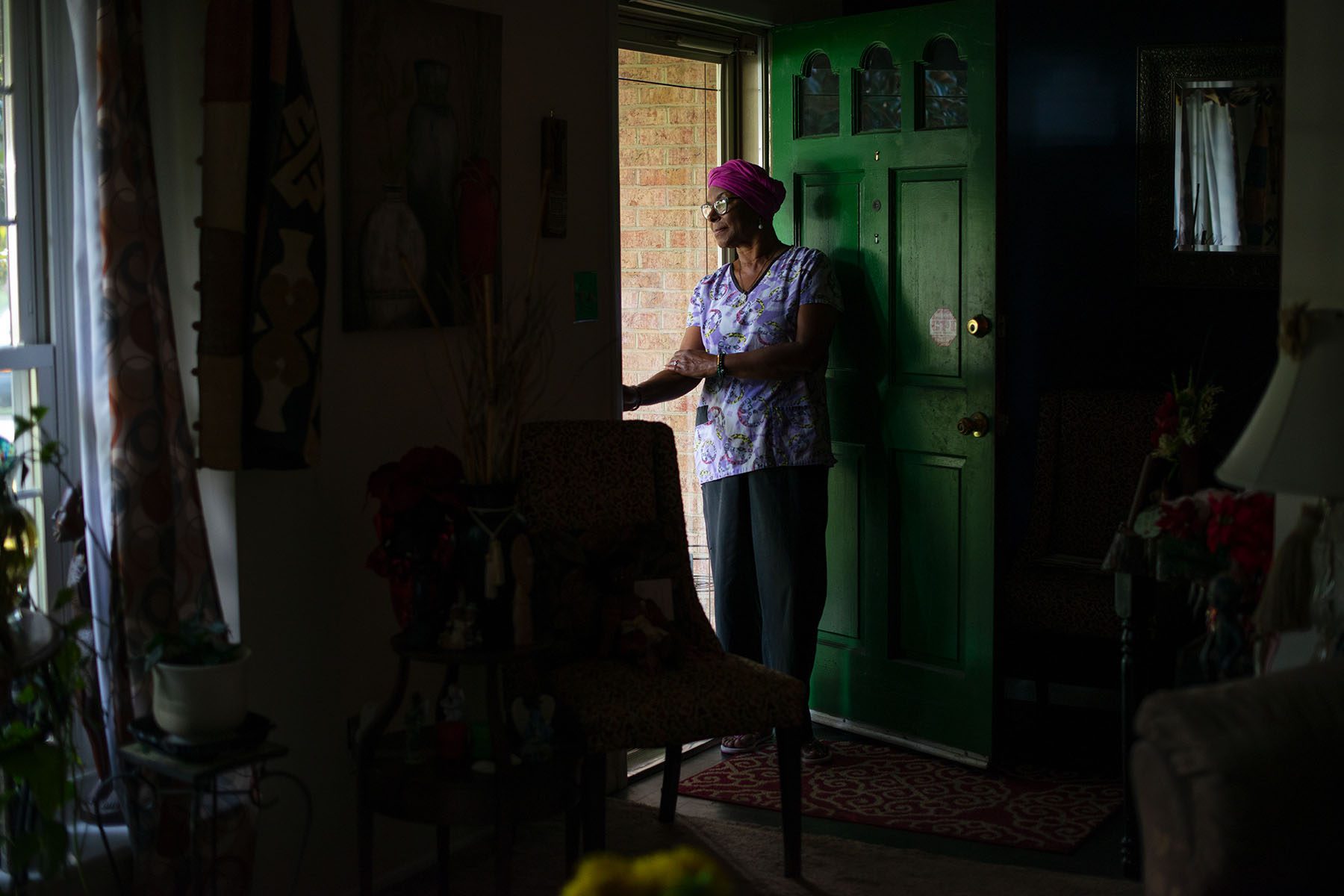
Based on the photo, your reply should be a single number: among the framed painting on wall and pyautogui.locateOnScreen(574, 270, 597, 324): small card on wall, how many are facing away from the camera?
0

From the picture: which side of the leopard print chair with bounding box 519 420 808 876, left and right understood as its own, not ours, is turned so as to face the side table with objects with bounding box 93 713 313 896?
right

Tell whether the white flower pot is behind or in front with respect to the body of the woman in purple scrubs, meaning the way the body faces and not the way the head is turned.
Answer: in front

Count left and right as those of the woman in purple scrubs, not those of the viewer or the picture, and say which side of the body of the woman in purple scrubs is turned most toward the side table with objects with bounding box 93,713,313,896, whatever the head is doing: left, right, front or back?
front

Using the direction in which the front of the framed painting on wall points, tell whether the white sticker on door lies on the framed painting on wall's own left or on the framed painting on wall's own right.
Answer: on the framed painting on wall's own left

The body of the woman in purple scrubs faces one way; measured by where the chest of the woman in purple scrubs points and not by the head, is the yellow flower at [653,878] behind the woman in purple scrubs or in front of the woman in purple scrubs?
in front

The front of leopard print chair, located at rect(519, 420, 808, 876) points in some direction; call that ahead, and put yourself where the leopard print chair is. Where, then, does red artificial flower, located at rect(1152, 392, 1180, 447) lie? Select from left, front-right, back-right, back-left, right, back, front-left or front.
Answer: front-left

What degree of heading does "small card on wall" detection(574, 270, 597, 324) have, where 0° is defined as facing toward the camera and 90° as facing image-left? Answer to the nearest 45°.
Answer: approximately 315°

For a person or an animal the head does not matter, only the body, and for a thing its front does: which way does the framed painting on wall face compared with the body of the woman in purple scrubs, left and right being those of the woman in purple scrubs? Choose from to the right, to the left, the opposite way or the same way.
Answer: to the left

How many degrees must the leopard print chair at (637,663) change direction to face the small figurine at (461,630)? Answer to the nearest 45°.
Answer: approximately 90° to its right

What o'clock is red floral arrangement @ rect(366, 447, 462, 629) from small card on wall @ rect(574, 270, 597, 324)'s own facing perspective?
The red floral arrangement is roughly at 2 o'clock from the small card on wall.
